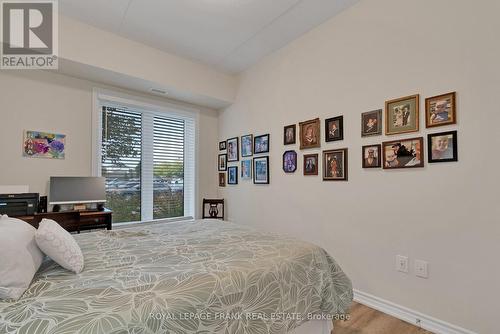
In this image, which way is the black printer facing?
toward the camera

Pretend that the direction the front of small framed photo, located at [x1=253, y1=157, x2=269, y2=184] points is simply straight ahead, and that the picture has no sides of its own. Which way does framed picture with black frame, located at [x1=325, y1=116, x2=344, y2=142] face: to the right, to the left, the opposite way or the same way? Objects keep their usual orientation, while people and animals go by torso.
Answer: the same way

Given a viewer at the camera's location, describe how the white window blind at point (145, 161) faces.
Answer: facing the viewer and to the right of the viewer

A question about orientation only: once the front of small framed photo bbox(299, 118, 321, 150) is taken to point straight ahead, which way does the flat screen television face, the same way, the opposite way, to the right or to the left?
to the left

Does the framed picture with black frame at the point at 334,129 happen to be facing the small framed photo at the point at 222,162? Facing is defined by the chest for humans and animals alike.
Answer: no

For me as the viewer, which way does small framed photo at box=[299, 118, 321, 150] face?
facing the viewer and to the left of the viewer

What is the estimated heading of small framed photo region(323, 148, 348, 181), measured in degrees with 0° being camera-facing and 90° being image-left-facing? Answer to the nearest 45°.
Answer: approximately 45°

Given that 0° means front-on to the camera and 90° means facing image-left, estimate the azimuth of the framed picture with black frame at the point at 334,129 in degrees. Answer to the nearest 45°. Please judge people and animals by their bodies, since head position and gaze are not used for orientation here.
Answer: approximately 45°

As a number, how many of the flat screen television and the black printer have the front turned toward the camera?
2

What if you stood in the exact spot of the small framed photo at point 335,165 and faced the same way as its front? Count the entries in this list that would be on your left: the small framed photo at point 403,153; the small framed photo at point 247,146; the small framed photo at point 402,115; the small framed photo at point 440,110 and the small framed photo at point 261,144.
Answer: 3

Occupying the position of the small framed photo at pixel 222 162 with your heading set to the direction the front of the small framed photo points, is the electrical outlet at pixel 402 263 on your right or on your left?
on your left

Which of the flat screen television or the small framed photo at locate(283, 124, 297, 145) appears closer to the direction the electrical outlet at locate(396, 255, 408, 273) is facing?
the flat screen television

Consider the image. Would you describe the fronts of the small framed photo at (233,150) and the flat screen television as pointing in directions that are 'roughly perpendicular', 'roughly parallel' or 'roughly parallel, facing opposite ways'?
roughly perpendicular

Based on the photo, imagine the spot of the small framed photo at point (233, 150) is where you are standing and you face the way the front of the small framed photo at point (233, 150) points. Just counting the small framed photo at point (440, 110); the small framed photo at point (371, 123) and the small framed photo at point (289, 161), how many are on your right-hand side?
0

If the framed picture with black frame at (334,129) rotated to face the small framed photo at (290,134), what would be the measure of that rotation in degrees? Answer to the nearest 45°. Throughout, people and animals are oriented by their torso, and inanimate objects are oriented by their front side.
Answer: approximately 90° to its right

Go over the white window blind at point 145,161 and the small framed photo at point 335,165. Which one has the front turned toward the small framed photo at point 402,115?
the white window blind
